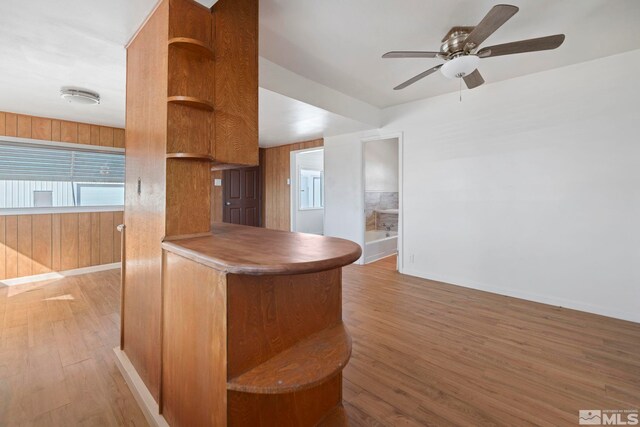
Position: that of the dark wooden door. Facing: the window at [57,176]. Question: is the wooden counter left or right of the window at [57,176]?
left

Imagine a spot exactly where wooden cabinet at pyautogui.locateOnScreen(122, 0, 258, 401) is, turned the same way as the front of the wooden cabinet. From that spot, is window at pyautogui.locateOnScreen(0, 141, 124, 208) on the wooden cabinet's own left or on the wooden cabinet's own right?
on the wooden cabinet's own right

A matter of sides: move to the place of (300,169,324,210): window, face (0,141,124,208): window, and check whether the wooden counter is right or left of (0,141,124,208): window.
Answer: left
